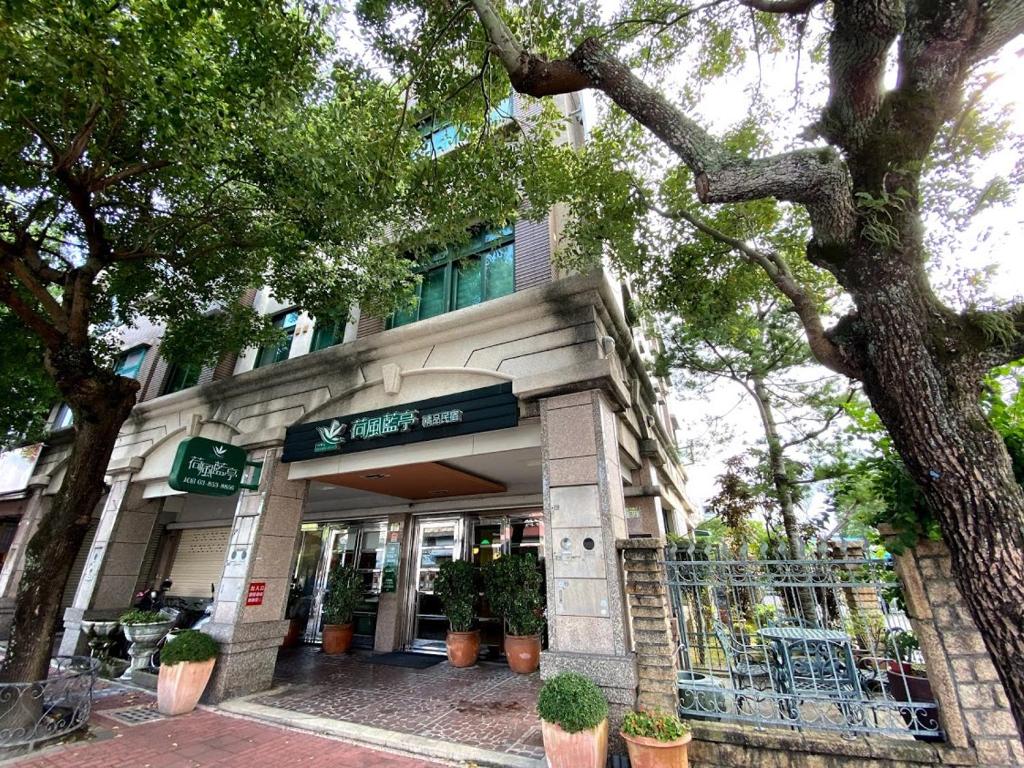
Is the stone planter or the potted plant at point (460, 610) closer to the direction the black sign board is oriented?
the stone planter

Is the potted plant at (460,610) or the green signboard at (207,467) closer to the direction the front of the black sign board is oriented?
the green signboard

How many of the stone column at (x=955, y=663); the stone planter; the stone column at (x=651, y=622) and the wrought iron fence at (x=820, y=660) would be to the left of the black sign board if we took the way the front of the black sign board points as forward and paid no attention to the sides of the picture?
3

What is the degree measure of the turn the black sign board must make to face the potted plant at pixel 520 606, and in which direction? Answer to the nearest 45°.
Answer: approximately 180°

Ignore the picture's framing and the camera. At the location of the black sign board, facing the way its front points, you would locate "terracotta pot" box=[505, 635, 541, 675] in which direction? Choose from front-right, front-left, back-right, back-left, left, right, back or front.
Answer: back

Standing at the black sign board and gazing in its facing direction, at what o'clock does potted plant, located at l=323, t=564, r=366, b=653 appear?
The potted plant is roughly at 4 o'clock from the black sign board.

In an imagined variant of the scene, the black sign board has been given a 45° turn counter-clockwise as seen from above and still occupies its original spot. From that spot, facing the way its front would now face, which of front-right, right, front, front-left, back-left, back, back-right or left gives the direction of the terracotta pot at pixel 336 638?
back

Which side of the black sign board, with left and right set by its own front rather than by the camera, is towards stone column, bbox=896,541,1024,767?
left

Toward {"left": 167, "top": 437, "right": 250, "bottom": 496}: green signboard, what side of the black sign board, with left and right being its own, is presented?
right

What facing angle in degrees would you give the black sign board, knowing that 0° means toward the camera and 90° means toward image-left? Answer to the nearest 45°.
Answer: approximately 45°
